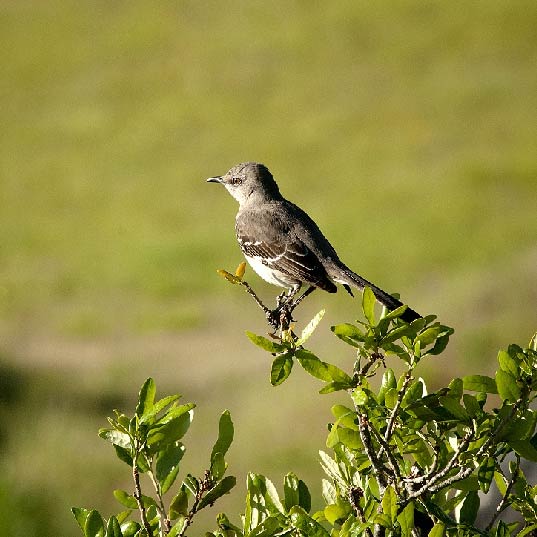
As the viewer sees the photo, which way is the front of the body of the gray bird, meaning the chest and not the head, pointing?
to the viewer's left
